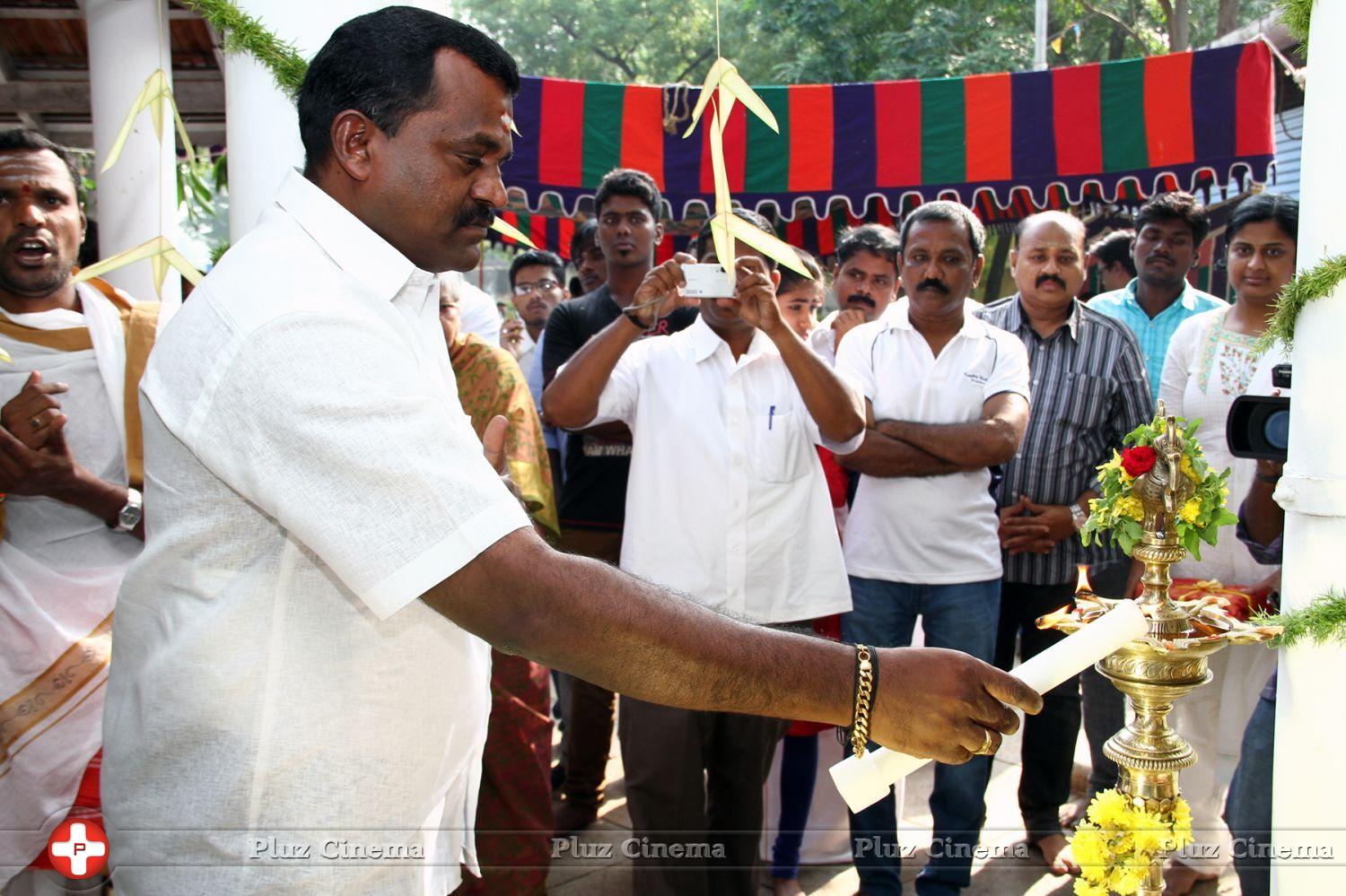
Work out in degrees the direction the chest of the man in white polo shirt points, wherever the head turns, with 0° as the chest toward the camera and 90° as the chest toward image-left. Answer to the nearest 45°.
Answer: approximately 0°

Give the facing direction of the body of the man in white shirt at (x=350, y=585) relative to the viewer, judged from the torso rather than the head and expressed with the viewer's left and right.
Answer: facing to the right of the viewer

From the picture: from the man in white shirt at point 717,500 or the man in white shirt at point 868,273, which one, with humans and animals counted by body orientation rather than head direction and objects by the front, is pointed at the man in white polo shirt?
the man in white shirt at point 868,273

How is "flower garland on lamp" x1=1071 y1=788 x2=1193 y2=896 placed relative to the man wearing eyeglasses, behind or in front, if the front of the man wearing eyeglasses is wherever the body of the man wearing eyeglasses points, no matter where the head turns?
in front

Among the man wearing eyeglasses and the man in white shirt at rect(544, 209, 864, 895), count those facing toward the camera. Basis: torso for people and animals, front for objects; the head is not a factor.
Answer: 2

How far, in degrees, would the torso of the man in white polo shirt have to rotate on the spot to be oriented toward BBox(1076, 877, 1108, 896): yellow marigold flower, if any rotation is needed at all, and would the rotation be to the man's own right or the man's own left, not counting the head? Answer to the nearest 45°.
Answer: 0° — they already face it

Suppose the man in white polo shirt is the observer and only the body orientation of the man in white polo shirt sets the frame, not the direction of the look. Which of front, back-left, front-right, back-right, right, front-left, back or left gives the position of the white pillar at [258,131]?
front-right
